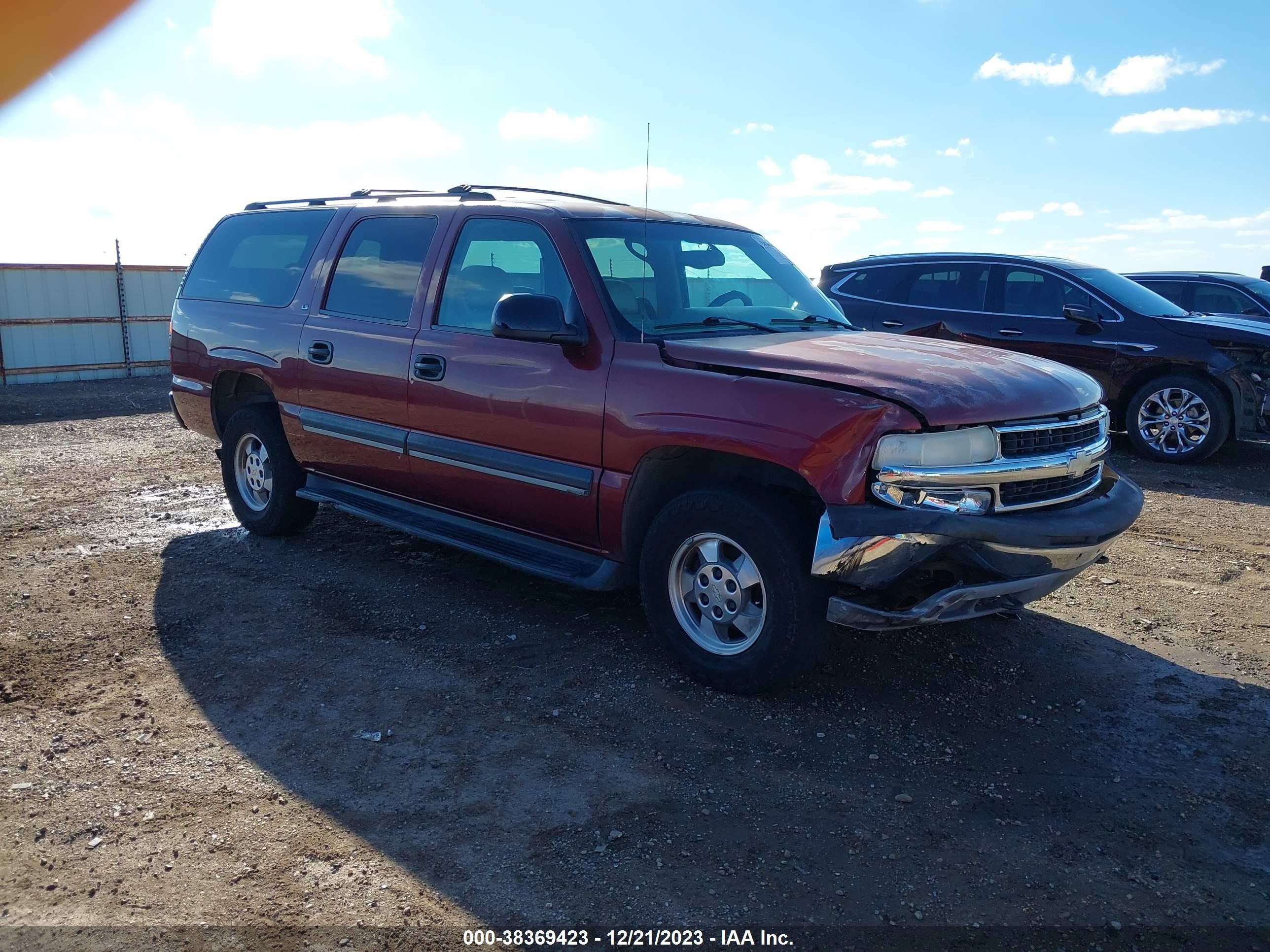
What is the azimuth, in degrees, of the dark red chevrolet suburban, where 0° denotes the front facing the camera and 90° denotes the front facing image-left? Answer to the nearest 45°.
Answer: approximately 315°

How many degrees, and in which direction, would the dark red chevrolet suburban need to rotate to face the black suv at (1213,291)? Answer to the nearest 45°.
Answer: approximately 90° to its left

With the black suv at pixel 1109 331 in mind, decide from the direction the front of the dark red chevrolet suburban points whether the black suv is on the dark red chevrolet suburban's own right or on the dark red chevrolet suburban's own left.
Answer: on the dark red chevrolet suburban's own left

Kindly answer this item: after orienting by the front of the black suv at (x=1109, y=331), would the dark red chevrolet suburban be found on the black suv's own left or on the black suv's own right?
on the black suv's own right

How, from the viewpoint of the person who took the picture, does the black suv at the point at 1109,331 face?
facing to the right of the viewer

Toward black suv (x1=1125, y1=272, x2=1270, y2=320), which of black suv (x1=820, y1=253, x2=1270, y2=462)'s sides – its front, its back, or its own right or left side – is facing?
left
